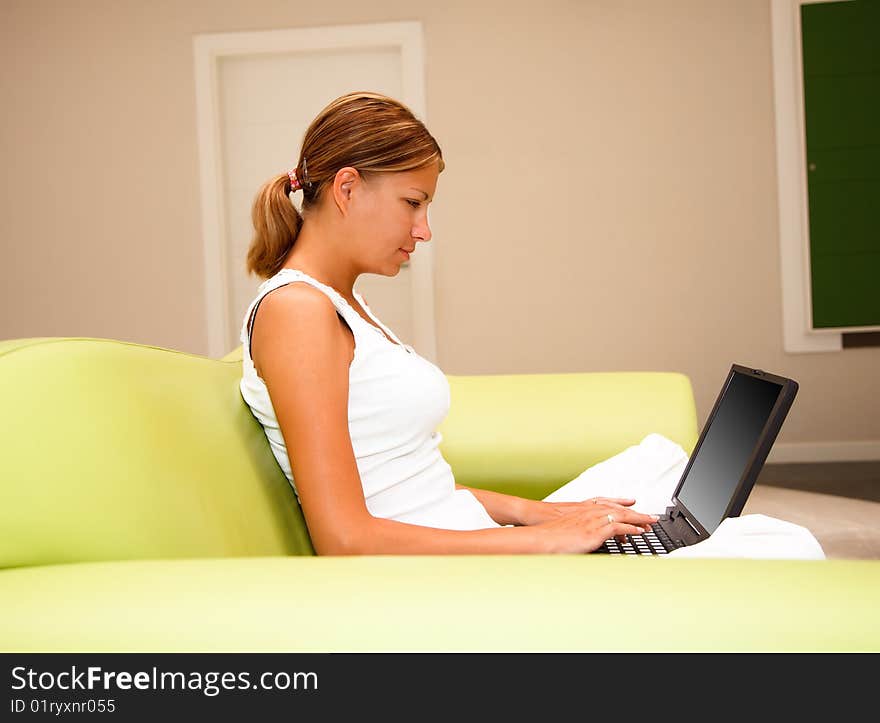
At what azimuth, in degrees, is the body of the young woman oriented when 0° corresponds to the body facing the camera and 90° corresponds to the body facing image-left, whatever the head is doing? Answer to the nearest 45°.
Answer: approximately 270°

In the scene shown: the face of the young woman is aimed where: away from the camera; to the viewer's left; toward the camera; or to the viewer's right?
to the viewer's right

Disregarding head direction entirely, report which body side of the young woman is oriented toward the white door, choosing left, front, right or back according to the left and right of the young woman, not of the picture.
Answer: left
